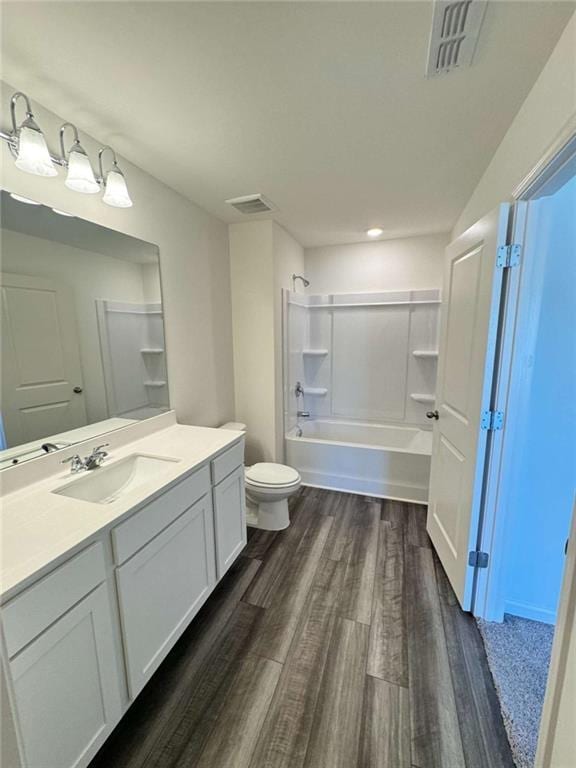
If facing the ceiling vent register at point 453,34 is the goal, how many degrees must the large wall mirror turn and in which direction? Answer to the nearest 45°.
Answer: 0° — it already faces it

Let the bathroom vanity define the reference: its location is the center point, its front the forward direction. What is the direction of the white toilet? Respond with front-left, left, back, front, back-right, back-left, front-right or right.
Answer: left

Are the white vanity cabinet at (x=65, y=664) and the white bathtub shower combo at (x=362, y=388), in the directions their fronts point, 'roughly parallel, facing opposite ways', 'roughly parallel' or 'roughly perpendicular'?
roughly perpendicular

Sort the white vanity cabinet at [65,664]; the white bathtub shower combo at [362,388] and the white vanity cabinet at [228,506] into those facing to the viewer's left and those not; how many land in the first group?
0

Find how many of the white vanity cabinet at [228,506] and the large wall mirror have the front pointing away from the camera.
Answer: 0

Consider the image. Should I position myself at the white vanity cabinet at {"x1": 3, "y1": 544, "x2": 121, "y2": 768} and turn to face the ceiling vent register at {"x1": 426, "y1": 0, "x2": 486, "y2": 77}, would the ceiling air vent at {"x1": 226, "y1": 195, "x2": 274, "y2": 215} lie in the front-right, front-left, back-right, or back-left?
front-left

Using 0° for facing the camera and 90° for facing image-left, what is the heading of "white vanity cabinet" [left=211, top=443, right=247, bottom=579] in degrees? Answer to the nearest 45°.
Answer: approximately 315°

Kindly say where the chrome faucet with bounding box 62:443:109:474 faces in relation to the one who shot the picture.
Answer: facing the viewer and to the right of the viewer

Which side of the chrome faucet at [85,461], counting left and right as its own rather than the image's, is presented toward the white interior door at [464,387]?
front

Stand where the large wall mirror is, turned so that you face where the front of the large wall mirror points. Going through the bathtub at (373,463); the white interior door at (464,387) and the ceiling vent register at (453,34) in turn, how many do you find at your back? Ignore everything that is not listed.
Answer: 0

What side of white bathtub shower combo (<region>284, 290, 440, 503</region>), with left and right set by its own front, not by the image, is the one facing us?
front

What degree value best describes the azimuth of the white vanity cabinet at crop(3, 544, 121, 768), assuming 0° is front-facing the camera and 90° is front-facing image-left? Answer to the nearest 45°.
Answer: approximately 315°

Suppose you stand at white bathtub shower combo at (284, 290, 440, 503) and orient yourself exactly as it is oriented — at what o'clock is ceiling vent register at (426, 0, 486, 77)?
The ceiling vent register is roughly at 12 o'clock from the white bathtub shower combo.

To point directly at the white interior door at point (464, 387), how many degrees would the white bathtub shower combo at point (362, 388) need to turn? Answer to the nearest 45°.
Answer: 0° — it already faces it

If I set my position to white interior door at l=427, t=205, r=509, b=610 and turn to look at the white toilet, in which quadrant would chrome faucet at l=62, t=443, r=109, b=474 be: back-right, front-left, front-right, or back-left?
front-left

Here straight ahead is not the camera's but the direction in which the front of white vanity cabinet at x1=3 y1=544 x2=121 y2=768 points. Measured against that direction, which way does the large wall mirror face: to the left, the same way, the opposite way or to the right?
the same way
